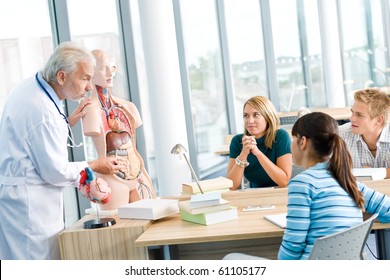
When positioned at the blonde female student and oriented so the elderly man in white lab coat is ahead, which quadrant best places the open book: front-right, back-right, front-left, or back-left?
front-left

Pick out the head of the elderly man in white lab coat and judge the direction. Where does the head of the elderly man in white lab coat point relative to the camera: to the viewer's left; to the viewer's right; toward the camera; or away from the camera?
to the viewer's right

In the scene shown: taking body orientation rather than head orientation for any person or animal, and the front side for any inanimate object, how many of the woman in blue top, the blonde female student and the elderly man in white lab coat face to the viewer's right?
1

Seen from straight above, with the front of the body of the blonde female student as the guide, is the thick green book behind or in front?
in front

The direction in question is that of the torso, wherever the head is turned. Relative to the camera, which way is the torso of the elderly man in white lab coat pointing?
to the viewer's right

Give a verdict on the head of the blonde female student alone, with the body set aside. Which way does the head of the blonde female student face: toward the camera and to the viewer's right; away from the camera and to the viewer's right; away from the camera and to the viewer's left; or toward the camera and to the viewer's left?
toward the camera and to the viewer's left

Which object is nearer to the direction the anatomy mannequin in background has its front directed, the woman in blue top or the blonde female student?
the woman in blue top

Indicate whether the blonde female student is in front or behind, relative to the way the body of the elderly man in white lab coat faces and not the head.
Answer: in front

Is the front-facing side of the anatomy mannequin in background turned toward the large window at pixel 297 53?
no

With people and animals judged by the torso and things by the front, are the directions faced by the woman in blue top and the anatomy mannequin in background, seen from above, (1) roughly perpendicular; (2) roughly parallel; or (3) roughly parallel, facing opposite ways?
roughly parallel, facing opposite ways

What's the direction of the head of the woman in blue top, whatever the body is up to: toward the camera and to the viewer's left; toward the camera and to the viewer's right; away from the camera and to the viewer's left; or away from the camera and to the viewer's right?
away from the camera and to the viewer's left

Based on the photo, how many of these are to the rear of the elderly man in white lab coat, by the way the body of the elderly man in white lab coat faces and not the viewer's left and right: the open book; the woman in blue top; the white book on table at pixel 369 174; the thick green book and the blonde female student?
0

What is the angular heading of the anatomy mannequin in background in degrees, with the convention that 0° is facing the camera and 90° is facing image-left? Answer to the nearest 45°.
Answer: approximately 315°

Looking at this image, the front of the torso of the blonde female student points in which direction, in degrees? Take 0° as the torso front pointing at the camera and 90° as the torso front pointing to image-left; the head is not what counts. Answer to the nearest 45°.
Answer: approximately 45°

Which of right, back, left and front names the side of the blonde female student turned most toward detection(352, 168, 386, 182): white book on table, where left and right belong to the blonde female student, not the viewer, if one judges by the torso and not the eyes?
left

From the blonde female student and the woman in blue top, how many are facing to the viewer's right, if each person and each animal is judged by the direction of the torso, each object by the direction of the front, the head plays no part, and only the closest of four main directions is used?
0

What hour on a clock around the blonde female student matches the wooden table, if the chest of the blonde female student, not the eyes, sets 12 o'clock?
The wooden table is roughly at 11 o'clock from the blonde female student.
